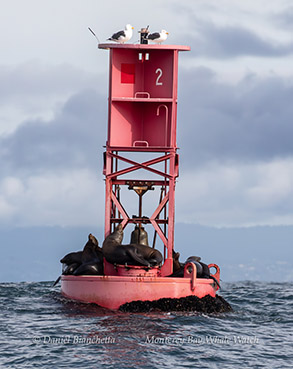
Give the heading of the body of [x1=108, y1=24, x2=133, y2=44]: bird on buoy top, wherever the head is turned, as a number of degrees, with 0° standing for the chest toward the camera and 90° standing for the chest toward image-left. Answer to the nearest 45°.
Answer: approximately 270°

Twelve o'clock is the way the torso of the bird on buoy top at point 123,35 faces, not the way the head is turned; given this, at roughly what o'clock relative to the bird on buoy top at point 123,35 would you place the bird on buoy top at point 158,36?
the bird on buoy top at point 158,36 is roughly at 12 o'clock from the bird on buoy top at point 123,35.
